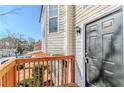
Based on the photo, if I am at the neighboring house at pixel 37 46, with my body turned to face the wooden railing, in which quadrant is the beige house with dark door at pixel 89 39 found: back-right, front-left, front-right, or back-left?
front-left

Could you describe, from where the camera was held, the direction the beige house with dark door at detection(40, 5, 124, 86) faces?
facing the viewer and to the left of the viewer

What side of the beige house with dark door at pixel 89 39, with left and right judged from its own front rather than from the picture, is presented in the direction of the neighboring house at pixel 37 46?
right
